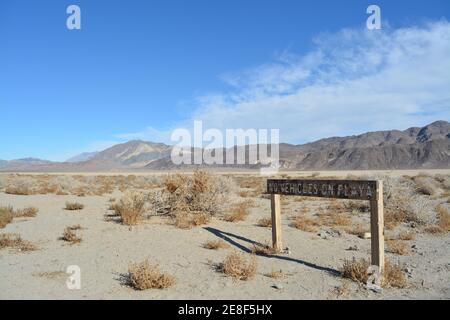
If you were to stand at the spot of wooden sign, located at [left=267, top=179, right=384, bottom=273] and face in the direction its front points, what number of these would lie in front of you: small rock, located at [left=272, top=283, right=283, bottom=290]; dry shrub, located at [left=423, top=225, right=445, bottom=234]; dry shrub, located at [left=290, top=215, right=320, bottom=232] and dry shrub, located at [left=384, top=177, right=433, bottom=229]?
1

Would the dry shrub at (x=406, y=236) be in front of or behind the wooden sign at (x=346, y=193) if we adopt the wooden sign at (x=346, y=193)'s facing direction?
behind

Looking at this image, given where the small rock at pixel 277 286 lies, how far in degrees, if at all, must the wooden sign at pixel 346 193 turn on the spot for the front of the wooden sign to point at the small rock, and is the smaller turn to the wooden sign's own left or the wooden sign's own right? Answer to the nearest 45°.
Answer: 0° — it already faces it

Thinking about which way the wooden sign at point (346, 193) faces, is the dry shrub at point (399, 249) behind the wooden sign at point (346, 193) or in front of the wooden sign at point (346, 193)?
behind

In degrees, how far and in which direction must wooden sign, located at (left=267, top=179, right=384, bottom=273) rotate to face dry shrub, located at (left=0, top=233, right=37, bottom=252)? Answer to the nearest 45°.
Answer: approximately 45° to its right

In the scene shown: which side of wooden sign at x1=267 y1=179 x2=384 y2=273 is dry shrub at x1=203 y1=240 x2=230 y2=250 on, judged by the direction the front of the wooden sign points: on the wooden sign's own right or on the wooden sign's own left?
on the wooden sign's own right

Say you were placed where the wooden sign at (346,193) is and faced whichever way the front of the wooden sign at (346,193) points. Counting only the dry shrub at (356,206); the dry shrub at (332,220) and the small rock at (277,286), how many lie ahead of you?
1

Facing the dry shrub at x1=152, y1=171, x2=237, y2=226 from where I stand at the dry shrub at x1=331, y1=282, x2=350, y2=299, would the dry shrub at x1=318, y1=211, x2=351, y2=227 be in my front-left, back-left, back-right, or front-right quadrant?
front-right

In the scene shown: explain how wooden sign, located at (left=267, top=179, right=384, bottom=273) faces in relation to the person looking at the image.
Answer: facing the viewer and to the left of the viewer

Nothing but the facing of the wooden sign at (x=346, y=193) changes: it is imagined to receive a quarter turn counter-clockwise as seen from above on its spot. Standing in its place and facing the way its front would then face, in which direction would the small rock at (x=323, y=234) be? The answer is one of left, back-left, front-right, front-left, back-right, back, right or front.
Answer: back-left

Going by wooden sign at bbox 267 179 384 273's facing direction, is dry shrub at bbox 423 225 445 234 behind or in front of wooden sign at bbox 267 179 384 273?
behind

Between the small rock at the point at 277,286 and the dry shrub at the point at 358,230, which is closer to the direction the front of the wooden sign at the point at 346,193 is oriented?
the small rock

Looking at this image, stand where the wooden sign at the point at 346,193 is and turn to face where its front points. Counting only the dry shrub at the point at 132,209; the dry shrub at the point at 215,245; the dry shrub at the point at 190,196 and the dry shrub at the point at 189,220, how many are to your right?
4

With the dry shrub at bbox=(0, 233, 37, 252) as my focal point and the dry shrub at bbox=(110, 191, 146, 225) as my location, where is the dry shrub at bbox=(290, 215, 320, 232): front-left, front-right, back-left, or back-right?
back-left

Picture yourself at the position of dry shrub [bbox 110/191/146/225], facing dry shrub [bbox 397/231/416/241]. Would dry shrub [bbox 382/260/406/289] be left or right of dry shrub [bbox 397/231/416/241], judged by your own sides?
right
